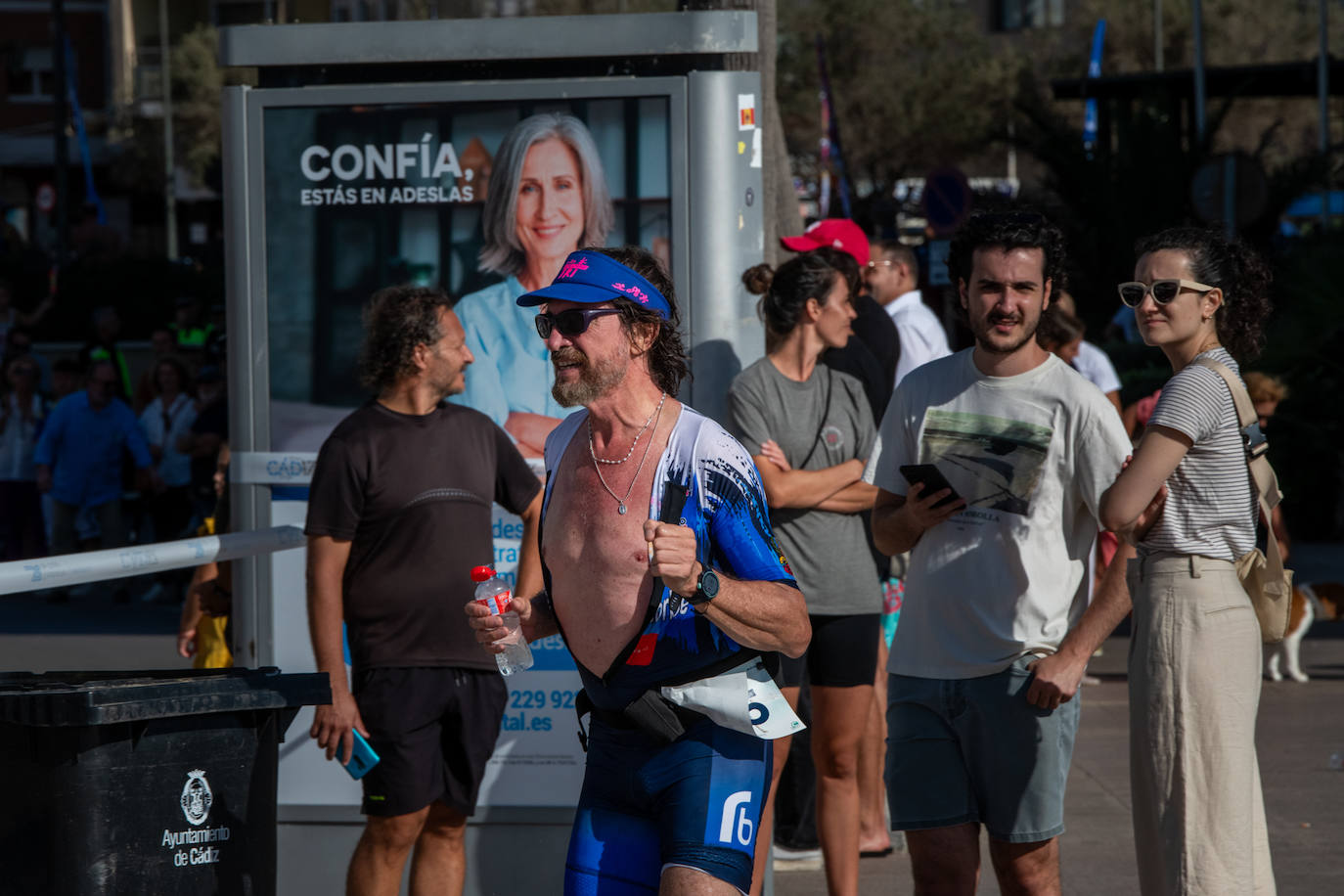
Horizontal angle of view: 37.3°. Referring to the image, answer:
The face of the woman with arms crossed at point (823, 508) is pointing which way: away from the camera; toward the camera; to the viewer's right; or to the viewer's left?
to the viewer's right

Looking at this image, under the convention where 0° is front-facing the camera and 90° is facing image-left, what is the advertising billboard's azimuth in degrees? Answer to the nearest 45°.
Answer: approximately 0°

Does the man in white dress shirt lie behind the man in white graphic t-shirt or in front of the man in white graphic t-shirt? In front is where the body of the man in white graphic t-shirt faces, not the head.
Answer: behind

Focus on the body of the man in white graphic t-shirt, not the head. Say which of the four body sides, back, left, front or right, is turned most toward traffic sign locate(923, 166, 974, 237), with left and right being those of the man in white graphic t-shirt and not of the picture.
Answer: back

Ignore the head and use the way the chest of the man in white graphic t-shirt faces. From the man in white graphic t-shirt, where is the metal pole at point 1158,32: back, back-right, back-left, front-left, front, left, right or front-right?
back

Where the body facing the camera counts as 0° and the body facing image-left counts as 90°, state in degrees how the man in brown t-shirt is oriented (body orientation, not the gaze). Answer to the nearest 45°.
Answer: approximately 315°

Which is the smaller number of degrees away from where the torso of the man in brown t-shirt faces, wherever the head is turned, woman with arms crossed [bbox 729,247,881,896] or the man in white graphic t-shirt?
the man in white graphic t-shirt

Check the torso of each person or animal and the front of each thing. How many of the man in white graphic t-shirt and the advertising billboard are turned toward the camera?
2

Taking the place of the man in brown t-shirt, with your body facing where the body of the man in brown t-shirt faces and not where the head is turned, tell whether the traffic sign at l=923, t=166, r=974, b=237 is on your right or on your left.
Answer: on your left

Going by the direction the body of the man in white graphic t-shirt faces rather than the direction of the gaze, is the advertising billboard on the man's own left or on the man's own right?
on the man's own right

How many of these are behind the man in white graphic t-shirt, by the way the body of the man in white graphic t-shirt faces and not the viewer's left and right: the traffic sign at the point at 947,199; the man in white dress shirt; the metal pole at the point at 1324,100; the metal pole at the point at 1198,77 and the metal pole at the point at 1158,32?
5

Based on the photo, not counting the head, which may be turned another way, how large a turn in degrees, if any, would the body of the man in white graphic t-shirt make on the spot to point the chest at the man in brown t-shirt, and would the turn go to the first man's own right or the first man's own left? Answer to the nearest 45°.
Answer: approximately 90° to the first man's own right
